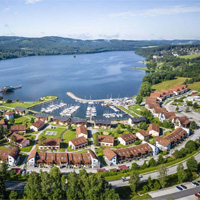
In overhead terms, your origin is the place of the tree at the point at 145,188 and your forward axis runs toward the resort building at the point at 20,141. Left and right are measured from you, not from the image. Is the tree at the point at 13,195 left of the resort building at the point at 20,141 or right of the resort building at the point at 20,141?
left

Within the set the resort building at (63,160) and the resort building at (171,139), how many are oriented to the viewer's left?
0

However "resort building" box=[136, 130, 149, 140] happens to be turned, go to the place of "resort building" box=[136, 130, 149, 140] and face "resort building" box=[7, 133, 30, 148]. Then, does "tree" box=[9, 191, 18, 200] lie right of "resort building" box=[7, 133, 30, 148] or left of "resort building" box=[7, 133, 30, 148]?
left

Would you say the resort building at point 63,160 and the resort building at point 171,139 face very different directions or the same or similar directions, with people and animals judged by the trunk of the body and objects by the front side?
same or similar directions

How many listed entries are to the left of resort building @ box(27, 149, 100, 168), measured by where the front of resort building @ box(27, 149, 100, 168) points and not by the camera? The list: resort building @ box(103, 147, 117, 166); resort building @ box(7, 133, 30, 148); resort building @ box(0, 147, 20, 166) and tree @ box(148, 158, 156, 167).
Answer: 2

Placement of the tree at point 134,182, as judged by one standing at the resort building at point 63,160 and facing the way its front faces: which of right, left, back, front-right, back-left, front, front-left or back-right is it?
front-left

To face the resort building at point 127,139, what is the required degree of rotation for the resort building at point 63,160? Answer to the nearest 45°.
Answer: approximately 135° to its left

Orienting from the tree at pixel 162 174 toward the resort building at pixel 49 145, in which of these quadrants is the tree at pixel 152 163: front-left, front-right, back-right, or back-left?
front-right

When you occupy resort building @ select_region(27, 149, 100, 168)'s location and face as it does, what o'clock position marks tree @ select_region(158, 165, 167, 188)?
The tree is roughly at 10 o'clock from the resort building.

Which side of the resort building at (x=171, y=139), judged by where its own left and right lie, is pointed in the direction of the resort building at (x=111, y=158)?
right

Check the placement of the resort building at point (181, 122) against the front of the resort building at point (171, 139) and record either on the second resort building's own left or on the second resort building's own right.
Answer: on the second resort building's own left

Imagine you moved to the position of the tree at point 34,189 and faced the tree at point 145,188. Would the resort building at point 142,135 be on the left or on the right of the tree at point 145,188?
left

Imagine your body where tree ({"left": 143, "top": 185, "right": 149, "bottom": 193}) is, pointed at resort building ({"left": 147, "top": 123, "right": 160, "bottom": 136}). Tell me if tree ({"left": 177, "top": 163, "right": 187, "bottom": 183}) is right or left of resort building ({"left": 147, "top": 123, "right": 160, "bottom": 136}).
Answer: right

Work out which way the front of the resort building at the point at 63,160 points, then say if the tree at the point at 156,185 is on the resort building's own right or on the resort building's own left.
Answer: on the resort building's own left

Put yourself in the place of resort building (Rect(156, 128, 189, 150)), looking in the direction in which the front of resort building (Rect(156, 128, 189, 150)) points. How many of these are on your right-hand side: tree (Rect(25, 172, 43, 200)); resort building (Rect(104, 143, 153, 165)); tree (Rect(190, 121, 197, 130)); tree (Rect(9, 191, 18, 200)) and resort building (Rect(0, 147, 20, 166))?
4

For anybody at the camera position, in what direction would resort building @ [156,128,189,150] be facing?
facing the viewer and to the right of the viewer

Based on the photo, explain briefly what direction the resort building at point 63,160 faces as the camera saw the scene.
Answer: facing the viewer
